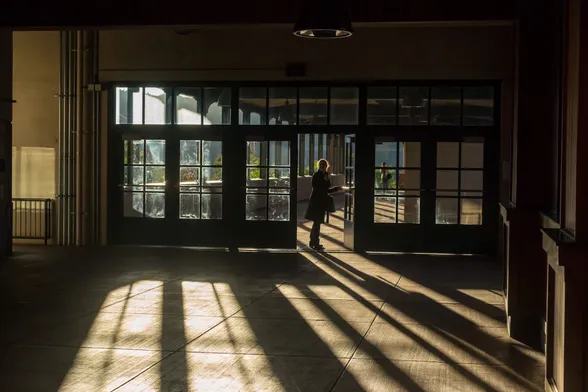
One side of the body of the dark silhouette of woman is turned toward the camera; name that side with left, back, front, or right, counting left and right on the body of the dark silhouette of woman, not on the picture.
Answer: right

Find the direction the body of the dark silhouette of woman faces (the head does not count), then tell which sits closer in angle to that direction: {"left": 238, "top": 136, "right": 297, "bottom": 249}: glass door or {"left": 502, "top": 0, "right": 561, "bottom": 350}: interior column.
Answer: the interior column

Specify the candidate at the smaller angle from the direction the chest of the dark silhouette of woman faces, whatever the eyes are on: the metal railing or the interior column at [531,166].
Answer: the interior column

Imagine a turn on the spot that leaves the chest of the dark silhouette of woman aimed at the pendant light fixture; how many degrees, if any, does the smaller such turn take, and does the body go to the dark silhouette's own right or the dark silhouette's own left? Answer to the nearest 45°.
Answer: approximately 90° to the dark silhouette's own right

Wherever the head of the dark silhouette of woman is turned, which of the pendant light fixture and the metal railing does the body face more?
the pendant light fixture

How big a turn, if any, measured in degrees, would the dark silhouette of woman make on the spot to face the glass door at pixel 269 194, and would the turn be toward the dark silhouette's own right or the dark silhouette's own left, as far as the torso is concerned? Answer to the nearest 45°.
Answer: approximately 135° to the dark silhouette's own right

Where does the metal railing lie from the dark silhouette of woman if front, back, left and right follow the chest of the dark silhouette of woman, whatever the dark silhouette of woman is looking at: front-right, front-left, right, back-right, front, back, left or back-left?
back

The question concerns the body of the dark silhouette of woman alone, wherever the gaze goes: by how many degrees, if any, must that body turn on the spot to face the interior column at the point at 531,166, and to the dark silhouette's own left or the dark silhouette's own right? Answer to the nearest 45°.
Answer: approximately 90° to the dark silhouette's own right
